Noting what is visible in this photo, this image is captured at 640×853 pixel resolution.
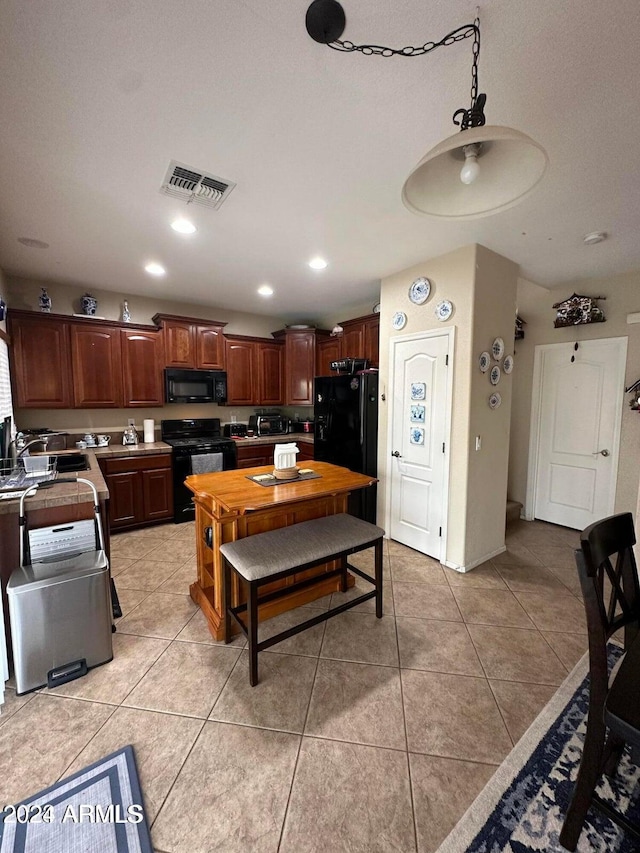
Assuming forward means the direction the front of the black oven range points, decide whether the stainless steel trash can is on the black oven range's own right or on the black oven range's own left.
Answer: on the black oven range's own right

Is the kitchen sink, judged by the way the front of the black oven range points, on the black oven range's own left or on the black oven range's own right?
on the black oven range's own right

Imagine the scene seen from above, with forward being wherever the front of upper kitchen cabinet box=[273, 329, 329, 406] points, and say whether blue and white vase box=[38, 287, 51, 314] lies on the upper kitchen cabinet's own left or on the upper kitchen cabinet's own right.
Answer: on the upper kitchen cabinet's own right

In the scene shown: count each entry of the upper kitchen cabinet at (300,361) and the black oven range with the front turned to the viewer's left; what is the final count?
0

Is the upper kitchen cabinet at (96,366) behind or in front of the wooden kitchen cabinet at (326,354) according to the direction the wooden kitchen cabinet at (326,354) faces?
in front

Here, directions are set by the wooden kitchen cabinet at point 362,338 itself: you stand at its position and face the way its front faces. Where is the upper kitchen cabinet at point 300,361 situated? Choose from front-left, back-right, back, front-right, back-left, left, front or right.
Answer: right
